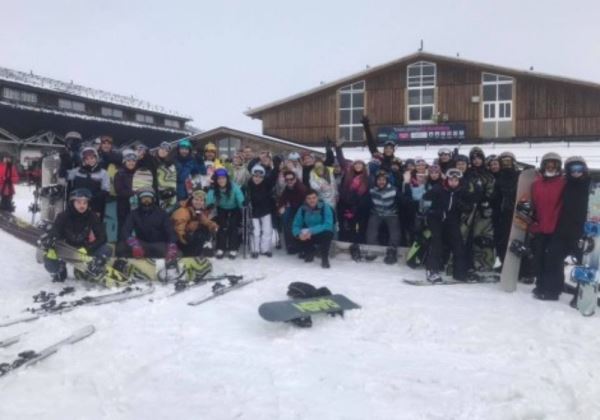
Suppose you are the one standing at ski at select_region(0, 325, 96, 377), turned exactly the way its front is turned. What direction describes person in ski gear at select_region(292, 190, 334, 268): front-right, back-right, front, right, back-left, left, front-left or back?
front-left

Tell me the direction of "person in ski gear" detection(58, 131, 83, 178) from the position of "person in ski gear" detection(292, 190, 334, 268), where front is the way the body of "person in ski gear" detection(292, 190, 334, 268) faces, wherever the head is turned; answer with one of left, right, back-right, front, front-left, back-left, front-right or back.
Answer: right

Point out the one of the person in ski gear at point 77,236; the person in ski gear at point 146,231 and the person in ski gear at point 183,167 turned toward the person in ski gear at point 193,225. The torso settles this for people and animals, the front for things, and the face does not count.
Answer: the person in ski gear at point 183,167

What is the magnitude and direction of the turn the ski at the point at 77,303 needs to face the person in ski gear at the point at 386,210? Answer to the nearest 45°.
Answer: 0° — it already faces them

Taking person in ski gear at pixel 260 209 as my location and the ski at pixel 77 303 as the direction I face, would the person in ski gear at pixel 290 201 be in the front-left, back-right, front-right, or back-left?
back-left

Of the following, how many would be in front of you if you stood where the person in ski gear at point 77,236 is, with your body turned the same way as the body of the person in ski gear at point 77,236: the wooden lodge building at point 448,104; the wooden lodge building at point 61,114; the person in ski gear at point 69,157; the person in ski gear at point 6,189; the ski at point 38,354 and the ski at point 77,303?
2

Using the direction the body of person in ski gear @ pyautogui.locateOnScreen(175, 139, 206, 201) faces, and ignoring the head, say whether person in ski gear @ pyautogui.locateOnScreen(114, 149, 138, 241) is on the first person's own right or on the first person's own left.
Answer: on the first person's own right

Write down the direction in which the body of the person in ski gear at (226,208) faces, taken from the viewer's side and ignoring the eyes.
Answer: toward the camera

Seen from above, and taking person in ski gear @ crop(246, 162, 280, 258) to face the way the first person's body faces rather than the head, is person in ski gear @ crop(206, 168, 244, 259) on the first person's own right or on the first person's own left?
on the first person's own right

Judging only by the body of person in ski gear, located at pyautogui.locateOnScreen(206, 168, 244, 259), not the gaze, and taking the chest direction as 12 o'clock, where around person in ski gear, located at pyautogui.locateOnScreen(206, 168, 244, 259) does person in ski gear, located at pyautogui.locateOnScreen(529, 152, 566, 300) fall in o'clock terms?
person in ski gear, located at pyautogui.locateOnScreen(529, 152, 566, 300) is roughly at 10 o'clock from person in ski gear, located at pyautogui.locateOnScreen(206, 168, 244, 259).

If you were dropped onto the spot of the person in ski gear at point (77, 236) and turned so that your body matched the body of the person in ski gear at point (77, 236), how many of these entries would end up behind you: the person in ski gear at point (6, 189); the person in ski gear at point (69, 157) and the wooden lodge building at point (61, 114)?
3
